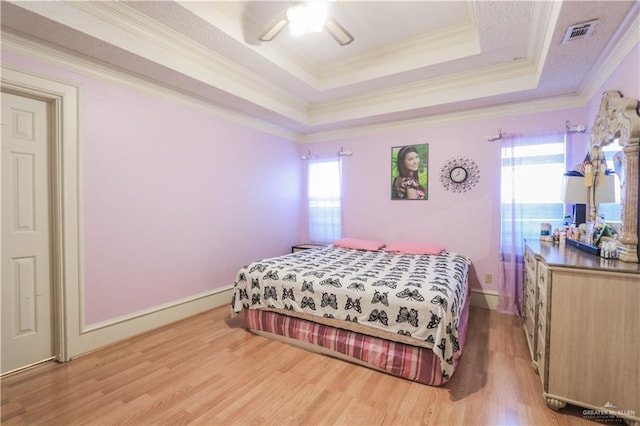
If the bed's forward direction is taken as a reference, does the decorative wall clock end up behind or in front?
behind

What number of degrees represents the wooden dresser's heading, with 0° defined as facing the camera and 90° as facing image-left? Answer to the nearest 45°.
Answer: approximately 90°

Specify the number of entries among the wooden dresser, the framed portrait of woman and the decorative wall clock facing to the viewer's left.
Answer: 1

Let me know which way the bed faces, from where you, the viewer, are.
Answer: facing the viewer and to the left of the viewer

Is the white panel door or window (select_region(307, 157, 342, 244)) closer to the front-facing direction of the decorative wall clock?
the white panel door

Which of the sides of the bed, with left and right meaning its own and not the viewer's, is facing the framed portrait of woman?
back

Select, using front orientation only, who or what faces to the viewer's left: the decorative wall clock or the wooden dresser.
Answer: the wooden dresser

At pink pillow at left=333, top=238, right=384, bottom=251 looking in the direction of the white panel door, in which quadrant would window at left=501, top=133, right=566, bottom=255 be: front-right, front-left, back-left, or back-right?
back-left

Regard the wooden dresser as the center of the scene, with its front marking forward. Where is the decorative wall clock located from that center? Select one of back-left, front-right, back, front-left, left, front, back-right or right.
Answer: front-right

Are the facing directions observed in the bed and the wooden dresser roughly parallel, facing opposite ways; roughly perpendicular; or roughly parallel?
roughly perpendicular

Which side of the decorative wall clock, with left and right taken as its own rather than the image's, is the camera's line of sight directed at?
front

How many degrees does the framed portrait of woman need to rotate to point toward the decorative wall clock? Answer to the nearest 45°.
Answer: approximately 90° to its left

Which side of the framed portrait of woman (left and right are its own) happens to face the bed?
front

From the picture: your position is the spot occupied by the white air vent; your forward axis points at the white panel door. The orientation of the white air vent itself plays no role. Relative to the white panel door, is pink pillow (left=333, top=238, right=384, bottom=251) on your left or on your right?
right

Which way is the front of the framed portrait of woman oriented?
toward the camera

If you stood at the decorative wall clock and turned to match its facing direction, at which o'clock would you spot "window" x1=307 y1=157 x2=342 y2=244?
The window is roughly at 3 o'clock from the decorative wall clock.
